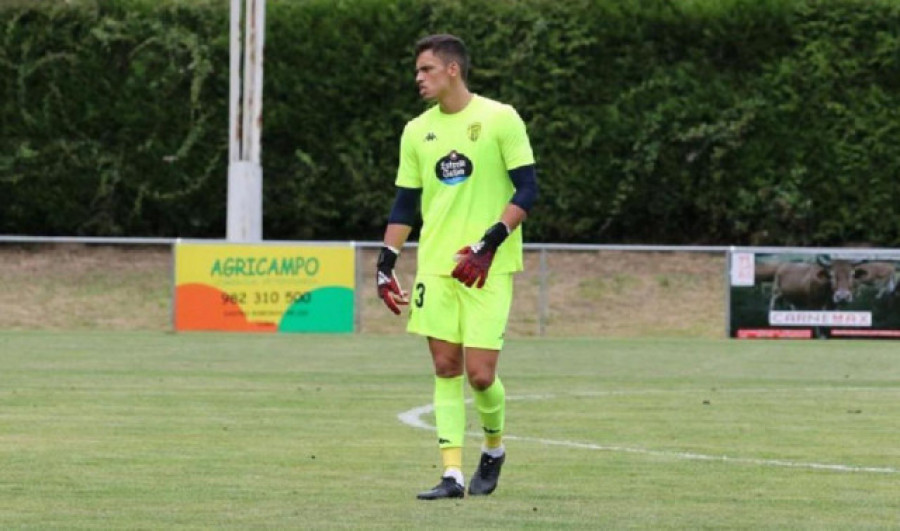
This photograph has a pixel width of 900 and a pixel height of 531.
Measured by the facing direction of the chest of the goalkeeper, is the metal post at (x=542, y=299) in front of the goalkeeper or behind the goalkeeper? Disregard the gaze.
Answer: behind

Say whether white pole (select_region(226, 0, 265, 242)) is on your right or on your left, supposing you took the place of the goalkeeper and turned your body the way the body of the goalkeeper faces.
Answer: on your right

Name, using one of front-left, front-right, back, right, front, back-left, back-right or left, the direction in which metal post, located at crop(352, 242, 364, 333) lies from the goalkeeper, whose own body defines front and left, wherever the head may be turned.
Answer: back-right

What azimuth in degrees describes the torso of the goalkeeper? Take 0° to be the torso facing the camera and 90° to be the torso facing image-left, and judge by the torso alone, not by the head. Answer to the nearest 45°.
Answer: approximately 45°
